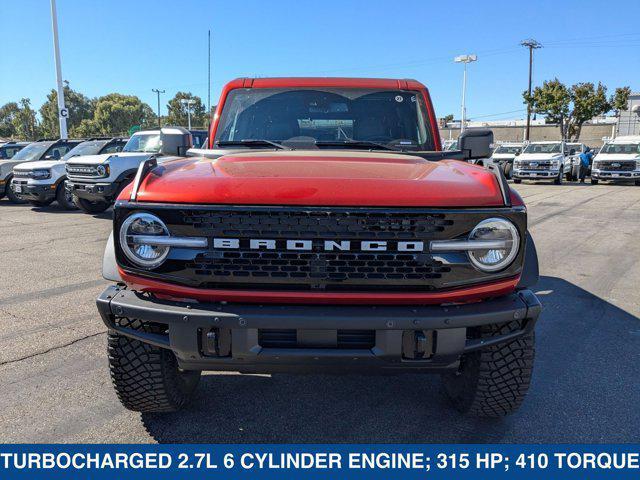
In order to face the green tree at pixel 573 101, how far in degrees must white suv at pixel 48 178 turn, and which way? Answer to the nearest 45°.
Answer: approximately 180°

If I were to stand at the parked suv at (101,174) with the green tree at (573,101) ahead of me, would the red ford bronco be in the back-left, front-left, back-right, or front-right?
back-right

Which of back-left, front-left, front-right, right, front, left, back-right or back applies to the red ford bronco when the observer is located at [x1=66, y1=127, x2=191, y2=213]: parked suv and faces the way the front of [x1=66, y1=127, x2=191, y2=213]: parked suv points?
front-left

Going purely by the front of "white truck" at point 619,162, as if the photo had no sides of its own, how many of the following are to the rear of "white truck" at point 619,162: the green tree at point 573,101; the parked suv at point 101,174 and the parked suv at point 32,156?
1

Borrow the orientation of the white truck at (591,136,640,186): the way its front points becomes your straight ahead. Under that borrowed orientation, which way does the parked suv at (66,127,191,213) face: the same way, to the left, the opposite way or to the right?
the same way

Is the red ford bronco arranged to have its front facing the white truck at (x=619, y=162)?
no

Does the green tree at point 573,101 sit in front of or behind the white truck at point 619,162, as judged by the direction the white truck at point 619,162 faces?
behind

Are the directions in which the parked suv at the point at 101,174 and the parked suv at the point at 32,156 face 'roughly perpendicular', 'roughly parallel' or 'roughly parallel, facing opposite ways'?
roughly parallel

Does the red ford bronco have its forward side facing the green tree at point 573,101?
no

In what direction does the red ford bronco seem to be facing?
toward the camera

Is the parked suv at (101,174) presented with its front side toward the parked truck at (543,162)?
no

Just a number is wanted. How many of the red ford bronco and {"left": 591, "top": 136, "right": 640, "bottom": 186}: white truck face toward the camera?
2

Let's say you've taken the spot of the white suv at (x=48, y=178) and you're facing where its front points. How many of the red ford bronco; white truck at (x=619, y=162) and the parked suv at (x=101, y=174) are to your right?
0
